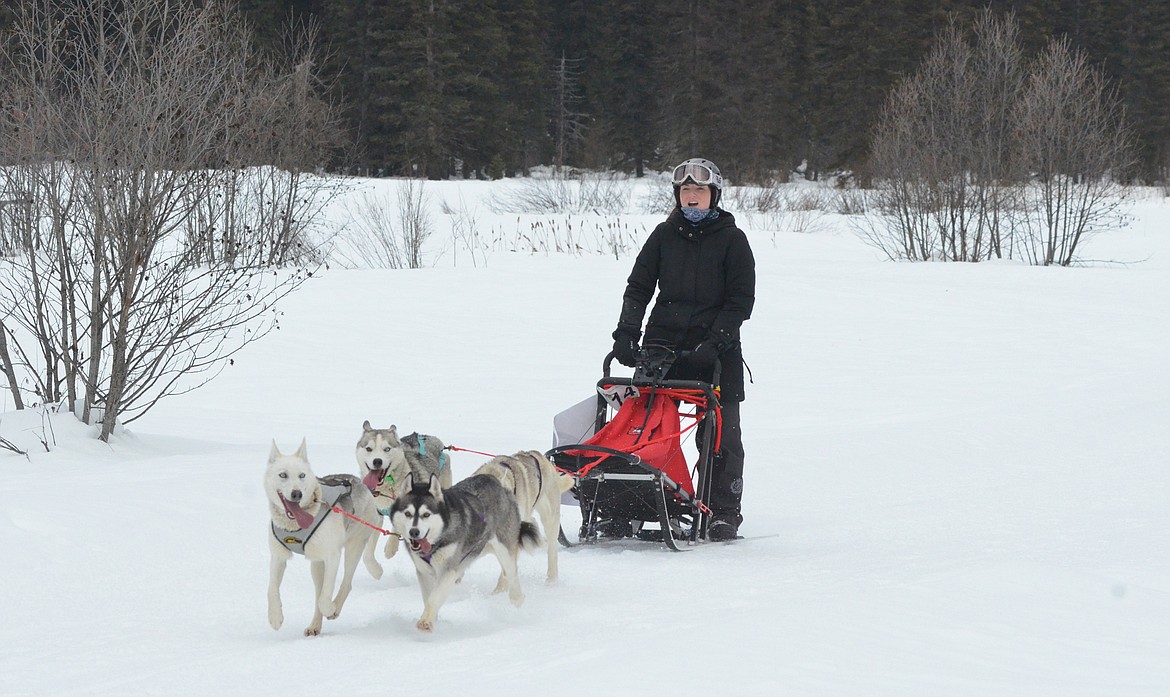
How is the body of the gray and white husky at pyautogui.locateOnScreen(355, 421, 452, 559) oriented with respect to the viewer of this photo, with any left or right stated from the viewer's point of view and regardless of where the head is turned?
facing the viewer and to the left of the viewer

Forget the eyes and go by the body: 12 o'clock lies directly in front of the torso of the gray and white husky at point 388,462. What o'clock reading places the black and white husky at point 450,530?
The black and white husky is roughly at 10 o'clock from the gray and white husky.

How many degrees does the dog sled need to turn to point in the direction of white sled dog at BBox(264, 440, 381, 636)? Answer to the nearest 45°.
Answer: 0° — it already faces it

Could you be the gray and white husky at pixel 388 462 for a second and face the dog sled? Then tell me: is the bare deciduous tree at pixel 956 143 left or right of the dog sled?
left

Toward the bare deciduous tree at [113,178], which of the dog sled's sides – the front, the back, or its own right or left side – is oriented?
right

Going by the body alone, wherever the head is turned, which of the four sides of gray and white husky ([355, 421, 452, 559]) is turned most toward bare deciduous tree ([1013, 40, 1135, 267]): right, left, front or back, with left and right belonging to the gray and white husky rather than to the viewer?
back

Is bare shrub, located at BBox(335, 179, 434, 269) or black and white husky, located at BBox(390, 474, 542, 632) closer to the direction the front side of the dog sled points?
the black and white husky

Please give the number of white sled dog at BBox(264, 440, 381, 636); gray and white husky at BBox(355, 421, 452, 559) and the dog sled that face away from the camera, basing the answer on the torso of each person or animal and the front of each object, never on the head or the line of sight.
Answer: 0

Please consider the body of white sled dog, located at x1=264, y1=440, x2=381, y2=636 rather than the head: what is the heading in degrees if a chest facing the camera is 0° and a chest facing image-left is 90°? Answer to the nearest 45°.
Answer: approximately 45°

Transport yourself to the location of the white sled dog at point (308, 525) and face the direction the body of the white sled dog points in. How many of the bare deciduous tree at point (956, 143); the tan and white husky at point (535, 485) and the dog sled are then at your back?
3

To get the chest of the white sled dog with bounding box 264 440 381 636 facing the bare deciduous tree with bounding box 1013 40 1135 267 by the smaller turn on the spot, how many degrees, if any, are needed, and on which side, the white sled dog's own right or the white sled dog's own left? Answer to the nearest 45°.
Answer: approximately 180°
